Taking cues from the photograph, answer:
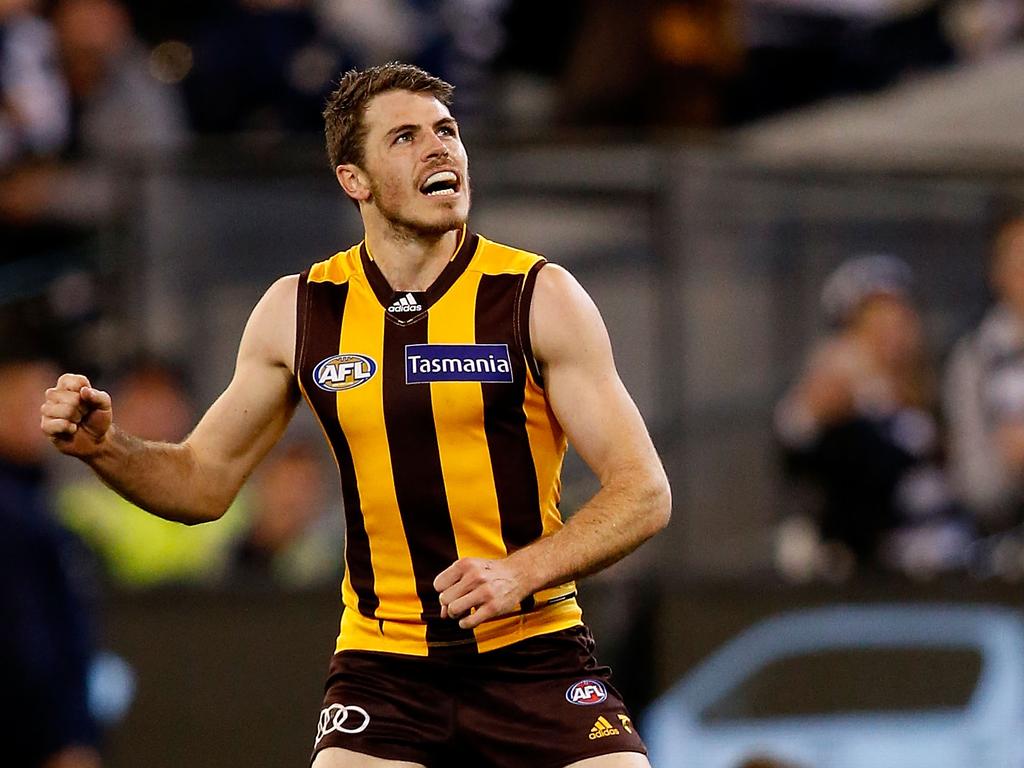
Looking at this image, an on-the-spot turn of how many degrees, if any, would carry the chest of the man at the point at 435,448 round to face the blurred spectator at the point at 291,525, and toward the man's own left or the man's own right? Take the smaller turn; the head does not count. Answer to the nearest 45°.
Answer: approximately 180°

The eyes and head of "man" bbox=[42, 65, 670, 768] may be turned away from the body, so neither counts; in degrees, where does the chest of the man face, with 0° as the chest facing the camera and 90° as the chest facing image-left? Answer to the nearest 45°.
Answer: approximately 0°

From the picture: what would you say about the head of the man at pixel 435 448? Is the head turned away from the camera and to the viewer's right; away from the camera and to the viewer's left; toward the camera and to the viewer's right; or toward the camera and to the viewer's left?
toward the camera and to the viewer's right
